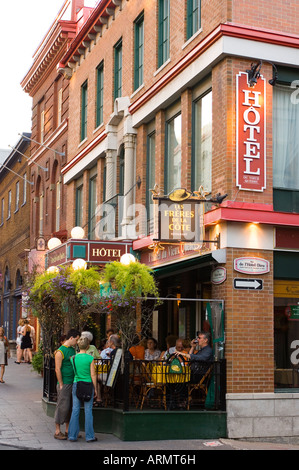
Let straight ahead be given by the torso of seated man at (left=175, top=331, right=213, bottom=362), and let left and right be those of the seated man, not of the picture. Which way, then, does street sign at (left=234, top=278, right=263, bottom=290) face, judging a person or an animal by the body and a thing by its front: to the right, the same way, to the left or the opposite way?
to the left

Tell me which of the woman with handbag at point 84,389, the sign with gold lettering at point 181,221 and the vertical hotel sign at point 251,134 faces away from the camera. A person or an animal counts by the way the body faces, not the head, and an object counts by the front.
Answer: the woman with handbag

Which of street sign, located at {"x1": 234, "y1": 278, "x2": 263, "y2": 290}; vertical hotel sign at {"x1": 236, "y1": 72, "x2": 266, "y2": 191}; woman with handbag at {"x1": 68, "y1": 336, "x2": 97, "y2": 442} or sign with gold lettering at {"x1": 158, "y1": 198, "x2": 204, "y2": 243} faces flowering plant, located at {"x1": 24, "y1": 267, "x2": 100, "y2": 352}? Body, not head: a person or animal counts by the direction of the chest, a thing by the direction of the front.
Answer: the woman with handbag

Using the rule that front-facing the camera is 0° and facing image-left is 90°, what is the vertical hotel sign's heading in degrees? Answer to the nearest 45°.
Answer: approximately 0°

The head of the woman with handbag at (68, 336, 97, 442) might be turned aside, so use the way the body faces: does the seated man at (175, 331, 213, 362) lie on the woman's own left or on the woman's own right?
on the woman's own right

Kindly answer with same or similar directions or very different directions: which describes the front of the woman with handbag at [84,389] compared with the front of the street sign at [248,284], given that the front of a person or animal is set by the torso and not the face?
very different directions

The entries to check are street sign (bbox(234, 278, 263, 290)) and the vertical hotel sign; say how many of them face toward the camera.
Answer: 2

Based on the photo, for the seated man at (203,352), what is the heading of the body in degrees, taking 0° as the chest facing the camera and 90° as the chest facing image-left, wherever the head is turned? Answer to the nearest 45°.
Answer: approximately 90°

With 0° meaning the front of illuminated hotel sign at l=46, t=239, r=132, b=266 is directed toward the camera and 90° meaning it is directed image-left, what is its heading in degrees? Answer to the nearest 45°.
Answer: approximately 0°

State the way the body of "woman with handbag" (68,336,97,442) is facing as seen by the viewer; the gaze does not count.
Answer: away from the camera
